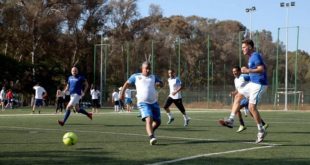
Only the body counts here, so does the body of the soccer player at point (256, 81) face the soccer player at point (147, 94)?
yes

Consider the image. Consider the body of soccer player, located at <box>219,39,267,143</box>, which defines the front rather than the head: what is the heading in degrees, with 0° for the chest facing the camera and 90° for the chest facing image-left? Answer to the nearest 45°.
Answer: approximately 90°
